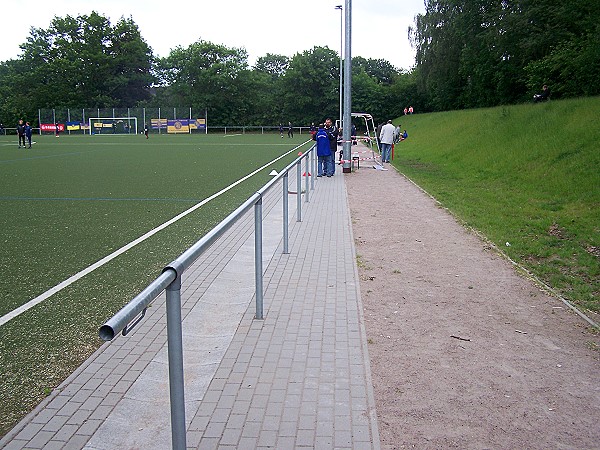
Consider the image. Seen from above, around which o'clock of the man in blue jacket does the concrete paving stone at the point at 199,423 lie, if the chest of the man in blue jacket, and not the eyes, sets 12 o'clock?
The concrete paving stone is roughly at 6 o'clock from the man in blue jacket.

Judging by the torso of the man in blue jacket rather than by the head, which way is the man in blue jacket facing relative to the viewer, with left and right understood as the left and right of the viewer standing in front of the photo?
facing away from the viewer

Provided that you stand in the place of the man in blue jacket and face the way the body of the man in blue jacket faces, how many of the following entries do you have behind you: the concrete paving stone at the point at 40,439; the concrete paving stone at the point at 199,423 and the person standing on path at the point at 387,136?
2

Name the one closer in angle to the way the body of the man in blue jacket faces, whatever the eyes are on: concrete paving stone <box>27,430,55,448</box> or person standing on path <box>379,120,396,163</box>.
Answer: the person standing on path

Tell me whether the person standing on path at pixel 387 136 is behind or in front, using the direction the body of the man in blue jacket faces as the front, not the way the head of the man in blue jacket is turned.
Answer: in front
